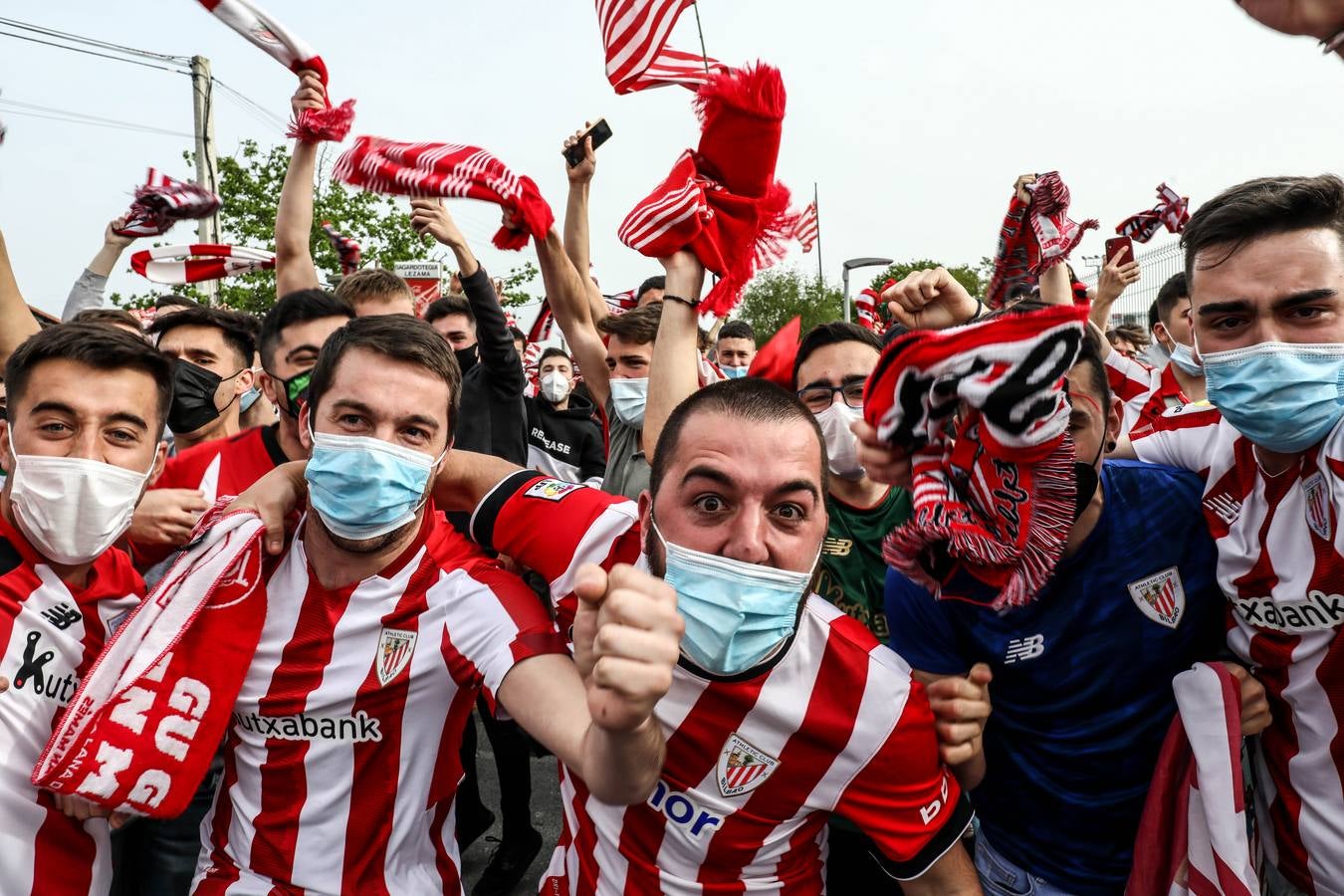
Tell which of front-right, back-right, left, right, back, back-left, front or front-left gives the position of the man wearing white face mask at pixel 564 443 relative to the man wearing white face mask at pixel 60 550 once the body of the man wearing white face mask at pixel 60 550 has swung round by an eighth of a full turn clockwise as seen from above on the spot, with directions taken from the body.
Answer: back

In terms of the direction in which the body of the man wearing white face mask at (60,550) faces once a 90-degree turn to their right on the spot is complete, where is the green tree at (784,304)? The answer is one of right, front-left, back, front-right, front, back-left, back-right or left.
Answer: back-right

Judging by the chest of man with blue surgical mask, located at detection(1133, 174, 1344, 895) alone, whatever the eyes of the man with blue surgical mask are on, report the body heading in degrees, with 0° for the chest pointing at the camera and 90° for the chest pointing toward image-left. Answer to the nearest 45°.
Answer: approximately 0°

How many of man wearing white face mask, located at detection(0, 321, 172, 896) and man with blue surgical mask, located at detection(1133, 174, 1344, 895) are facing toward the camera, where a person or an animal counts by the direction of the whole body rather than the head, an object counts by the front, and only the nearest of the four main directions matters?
2

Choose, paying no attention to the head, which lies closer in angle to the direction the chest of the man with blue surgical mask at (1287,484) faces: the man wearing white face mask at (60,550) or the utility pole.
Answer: the man wearing white face mask

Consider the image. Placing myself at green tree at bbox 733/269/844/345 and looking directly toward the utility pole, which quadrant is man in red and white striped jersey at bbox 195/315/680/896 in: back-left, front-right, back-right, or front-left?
front-left

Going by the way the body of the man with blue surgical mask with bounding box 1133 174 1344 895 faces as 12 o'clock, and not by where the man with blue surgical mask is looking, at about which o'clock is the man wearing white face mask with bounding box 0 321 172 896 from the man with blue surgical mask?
The man wearing white face mask is roughly at 2 o'clock from the man with blue surgical mask.

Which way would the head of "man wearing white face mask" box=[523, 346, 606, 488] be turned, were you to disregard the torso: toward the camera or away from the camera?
toward the camera

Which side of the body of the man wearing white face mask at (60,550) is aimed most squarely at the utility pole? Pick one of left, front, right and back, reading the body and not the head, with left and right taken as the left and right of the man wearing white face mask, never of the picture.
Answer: back

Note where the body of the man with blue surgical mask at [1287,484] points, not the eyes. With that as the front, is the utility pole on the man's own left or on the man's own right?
on the man's own right

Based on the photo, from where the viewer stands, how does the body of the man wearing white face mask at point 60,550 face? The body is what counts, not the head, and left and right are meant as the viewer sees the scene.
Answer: facing the viewer

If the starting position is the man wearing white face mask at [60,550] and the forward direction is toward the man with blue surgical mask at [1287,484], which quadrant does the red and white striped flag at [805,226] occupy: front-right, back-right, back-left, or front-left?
front-left
